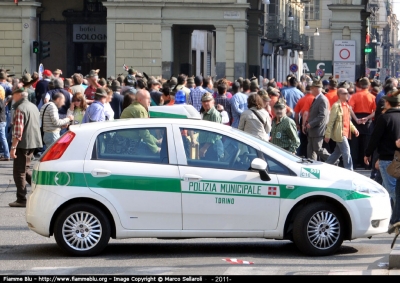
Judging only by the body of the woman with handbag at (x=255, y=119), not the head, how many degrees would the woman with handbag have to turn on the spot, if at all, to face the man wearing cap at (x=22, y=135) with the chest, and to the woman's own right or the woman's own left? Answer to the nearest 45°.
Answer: approximately 90° to the woman's own left

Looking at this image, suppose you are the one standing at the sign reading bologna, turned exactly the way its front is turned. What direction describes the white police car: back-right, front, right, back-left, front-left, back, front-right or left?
front

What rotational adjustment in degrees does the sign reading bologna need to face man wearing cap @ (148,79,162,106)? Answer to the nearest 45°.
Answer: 0° — it already faces them

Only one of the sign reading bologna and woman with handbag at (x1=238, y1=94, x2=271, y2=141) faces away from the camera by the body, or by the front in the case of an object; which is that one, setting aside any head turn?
the woman with handbag

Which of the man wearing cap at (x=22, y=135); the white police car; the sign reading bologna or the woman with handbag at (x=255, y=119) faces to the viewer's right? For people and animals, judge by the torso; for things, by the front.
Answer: the white police car

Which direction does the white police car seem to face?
to the viewer's right

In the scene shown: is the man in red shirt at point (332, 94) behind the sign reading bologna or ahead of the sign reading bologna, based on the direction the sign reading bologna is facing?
ahead

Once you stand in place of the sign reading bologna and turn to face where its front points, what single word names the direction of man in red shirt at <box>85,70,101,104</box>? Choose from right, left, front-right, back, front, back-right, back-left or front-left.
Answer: front

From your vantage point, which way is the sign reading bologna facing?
toward the camera

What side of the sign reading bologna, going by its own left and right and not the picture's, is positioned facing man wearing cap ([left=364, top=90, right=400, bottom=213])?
front

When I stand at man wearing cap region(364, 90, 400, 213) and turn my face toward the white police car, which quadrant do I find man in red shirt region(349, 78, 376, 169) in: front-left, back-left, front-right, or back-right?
back-right

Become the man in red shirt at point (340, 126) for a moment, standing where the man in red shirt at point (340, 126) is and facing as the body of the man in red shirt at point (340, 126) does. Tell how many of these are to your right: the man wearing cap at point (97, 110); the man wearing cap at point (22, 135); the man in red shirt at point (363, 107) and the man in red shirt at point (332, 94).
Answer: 2

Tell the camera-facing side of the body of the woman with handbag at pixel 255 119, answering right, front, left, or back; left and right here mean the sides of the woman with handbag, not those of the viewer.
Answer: back
